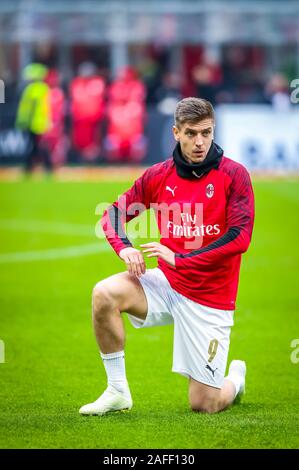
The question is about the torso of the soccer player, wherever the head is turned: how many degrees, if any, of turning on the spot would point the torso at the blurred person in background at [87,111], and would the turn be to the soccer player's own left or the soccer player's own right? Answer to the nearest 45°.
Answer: approximately 135° to the soccer player's own right

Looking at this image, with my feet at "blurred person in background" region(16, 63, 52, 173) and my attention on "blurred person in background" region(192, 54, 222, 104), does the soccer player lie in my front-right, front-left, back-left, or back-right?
back-right

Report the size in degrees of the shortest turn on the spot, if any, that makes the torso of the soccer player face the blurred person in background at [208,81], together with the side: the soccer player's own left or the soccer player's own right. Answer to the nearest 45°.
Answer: approximately 135° to the soccer player's own right

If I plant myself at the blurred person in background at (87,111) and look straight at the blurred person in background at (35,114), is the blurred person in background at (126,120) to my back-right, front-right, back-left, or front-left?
back-left

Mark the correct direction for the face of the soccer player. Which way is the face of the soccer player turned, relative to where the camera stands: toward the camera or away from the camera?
toward the camera

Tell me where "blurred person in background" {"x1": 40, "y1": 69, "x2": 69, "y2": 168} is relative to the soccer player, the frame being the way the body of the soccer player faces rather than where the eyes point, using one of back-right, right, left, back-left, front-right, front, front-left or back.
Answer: back-right

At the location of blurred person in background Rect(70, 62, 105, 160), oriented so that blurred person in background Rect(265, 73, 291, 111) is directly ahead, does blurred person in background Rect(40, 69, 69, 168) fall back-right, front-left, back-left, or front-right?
back-right

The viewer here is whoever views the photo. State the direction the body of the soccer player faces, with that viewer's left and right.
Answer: facing the viewer and to the left of the viewer

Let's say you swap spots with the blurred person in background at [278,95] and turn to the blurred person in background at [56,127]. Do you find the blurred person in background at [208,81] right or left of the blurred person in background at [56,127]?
right

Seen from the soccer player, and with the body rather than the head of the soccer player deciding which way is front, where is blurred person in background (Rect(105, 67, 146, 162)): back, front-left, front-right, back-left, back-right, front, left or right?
back-right

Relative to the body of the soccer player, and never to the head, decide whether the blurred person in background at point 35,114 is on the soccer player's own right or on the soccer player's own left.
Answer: on the soccer player's own right

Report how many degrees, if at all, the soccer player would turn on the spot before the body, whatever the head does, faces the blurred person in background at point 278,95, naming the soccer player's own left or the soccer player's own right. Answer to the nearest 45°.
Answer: approximately 135° to the soccer player's own right
